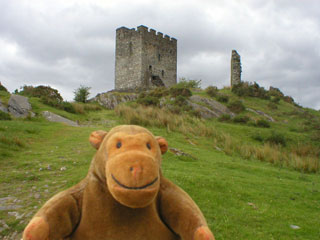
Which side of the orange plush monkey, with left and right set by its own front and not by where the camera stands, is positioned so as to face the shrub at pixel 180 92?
back

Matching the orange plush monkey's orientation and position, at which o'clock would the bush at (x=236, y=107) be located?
The bush is roughly at 7 o'clock from the orange plush monkey.

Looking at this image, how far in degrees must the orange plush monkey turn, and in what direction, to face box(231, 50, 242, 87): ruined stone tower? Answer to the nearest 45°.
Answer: approximately 135° to its left

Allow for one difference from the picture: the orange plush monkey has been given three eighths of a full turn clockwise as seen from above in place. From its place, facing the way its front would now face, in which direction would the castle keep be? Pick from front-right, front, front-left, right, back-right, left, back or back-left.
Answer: front-right

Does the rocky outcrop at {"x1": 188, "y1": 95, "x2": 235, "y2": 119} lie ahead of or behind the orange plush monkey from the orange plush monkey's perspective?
behind

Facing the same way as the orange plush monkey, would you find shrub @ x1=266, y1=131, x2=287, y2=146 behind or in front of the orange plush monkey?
behind

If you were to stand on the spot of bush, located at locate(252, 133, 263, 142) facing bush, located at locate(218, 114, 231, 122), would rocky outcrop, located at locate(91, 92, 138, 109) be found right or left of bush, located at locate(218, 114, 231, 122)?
left

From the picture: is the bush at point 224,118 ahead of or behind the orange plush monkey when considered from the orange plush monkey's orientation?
behind

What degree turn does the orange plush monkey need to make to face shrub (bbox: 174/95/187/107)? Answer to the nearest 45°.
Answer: approximately 180°

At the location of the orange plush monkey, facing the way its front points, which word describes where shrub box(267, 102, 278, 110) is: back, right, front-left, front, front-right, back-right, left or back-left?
back-left

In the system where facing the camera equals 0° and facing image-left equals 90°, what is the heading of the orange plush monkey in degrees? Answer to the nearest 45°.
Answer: approximately 0°

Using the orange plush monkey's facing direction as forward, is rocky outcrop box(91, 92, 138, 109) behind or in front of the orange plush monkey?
behind

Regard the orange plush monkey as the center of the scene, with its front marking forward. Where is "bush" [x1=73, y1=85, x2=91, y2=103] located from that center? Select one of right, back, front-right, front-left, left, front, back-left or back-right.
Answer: back

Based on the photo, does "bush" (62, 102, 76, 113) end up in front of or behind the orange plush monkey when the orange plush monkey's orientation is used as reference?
behind
